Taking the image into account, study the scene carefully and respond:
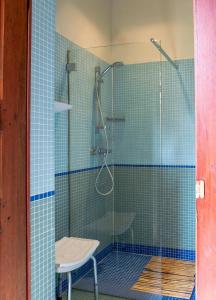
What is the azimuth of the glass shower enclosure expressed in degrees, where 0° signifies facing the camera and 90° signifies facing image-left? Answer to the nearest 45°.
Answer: approximately 0°

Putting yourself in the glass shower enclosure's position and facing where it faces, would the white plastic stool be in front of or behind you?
in front
